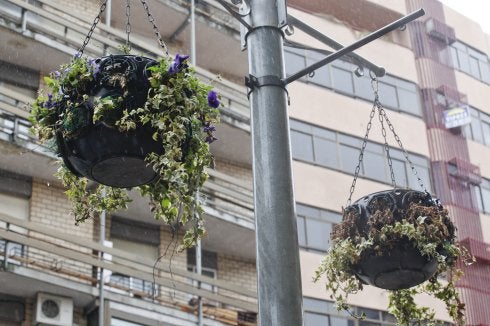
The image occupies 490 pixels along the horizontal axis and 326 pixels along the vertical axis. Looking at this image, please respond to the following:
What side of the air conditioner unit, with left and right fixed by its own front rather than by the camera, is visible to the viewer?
front

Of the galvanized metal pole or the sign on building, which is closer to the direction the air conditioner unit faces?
the galvanized metal pole

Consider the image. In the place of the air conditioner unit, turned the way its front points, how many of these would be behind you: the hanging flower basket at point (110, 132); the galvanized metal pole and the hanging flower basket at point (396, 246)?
0

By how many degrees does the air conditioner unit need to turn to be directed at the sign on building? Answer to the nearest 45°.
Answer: approximately 135° to its left

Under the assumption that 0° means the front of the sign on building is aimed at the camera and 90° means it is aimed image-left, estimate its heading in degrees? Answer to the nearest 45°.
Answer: approximately 45°

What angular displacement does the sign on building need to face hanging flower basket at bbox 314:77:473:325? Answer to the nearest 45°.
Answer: approximately 45° to its left

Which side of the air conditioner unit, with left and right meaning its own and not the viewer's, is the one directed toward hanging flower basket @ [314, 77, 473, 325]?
front

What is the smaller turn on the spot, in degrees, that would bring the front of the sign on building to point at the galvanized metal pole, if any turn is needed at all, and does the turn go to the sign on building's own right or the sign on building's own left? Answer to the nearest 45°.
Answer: approximately 45° to the sign on building's own left

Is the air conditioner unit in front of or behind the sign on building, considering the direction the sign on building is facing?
in front

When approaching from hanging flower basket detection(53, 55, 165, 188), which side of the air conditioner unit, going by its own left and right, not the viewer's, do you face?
front

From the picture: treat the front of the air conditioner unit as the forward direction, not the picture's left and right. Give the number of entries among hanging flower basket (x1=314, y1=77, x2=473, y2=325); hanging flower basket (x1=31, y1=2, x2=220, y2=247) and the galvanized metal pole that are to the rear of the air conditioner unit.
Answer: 0

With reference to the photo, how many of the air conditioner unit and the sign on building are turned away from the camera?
0
